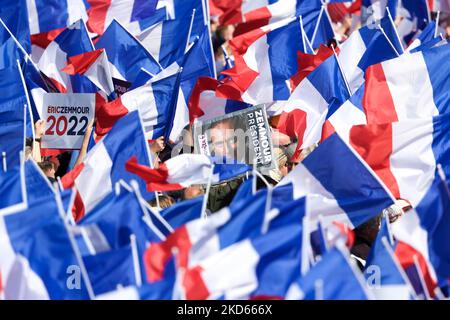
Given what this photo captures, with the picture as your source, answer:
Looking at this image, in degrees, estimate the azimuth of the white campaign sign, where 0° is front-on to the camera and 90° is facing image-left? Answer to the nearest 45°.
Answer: approximately 0°

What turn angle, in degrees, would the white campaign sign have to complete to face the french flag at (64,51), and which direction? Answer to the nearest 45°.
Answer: approximately 180°

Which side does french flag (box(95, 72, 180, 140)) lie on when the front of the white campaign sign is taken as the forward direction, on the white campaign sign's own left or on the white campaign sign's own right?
on the white campaign sign's own left

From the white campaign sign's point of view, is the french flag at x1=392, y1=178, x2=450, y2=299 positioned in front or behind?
in front

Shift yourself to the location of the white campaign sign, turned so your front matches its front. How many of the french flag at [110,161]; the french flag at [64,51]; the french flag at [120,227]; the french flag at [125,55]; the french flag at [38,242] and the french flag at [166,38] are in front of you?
3

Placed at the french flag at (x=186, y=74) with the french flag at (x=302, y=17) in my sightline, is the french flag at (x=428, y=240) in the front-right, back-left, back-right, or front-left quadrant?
back-right

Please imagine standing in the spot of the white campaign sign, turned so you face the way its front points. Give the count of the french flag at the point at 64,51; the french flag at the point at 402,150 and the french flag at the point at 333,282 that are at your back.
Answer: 1

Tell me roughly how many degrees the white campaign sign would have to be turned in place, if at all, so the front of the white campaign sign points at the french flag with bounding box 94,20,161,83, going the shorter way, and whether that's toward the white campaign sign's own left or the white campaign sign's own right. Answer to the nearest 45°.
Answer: approximately 135° to the white campaign sign's own left

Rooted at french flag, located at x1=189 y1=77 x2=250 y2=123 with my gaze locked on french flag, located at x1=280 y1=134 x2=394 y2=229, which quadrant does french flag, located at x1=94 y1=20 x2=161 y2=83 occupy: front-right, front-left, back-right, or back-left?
back-right

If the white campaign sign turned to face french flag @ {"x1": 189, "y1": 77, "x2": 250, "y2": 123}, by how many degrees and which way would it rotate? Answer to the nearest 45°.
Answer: approximately 90° to its left

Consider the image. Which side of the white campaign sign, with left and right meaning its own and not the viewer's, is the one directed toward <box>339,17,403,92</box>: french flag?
left

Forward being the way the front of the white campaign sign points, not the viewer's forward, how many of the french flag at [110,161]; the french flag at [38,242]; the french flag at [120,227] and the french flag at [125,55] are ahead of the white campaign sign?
3

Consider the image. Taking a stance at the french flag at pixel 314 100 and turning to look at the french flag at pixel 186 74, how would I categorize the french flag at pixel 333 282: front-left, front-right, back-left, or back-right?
back-left

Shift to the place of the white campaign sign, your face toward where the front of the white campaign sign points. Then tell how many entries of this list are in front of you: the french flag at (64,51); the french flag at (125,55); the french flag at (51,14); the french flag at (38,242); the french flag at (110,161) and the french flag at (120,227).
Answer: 3
